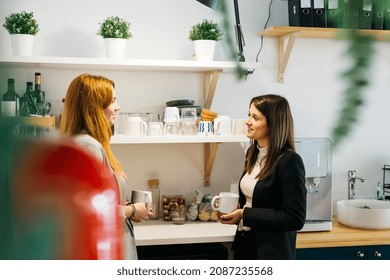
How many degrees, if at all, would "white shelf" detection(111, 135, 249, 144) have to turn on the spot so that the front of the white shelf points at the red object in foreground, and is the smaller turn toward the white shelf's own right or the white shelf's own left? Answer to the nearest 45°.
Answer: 0° — it already faces it

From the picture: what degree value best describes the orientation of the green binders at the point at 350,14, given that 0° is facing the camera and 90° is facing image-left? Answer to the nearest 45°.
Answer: approximately 0°
